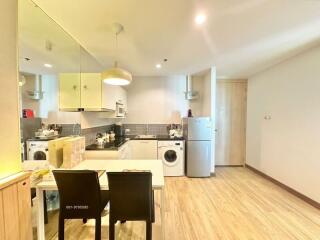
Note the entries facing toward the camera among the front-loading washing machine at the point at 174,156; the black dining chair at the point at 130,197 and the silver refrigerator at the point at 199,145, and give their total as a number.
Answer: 2

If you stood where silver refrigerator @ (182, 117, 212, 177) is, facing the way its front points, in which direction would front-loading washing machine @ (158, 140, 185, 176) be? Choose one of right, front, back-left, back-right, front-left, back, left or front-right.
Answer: right

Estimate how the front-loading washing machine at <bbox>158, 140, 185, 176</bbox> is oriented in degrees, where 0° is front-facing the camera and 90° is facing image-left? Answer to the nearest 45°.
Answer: approximately 0°

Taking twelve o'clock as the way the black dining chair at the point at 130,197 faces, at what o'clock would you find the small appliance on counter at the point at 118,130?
The small appliance on counter is roughly at 12 o'clock from the black dining chair.

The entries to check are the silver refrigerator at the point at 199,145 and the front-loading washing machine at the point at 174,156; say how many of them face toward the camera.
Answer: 2

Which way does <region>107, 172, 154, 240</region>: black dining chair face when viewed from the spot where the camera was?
facing away from the viewer

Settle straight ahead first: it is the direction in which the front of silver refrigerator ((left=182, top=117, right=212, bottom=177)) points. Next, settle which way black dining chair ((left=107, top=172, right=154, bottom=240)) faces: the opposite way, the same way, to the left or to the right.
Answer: the opposite way

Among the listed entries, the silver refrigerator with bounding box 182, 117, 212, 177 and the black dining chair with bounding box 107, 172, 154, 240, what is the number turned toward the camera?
1

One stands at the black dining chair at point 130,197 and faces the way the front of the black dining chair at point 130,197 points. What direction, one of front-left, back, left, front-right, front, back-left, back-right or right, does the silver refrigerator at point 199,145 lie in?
front-right
